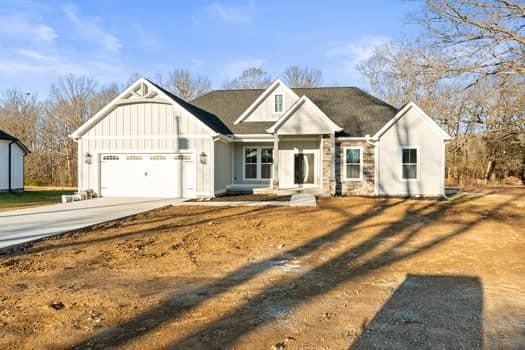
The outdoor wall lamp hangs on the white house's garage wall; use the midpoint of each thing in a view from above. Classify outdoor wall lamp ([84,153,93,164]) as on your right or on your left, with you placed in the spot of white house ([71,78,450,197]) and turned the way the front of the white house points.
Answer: on your right

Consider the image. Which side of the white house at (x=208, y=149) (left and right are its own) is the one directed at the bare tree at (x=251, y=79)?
back

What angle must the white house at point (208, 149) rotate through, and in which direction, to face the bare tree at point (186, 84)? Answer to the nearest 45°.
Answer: approximately 180°

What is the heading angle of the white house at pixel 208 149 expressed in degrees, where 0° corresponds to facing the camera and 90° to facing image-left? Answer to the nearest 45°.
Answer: approximately 0°

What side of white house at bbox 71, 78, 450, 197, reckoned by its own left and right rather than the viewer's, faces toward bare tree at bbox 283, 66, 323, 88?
back

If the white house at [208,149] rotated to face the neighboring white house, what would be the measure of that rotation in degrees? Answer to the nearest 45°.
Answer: approximately 135° to its right
